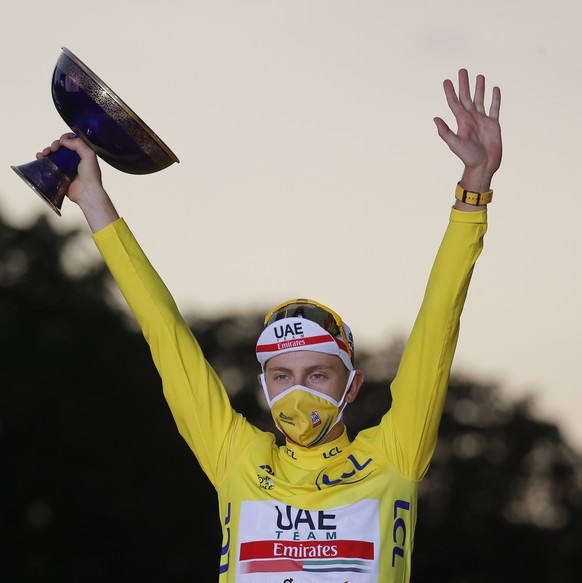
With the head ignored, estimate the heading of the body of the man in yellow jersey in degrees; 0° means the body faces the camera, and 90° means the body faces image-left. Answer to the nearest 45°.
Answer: approximately 0°
